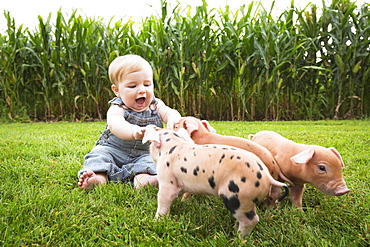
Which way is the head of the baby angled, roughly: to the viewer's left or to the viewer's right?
to the viewer's right

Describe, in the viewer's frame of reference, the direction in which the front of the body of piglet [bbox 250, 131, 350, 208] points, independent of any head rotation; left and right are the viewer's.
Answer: facing the viewer and to the right of the viewer

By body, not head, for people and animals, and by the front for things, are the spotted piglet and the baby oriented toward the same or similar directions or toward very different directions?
very different directions

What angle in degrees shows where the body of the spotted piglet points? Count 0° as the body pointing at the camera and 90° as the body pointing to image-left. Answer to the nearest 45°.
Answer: approximately 135°

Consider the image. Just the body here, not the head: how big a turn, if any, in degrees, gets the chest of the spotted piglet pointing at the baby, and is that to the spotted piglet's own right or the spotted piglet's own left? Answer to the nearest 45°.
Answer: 0° — it already faces them

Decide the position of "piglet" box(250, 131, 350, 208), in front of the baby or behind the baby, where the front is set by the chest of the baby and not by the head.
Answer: in front

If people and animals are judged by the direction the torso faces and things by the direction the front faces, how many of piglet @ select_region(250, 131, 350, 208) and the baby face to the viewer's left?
0

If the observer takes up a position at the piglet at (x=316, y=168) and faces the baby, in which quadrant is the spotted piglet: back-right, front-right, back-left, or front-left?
front-left

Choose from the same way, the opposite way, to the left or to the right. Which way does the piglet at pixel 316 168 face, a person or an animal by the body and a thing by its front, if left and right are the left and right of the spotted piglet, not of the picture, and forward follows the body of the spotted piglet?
the opposite way
